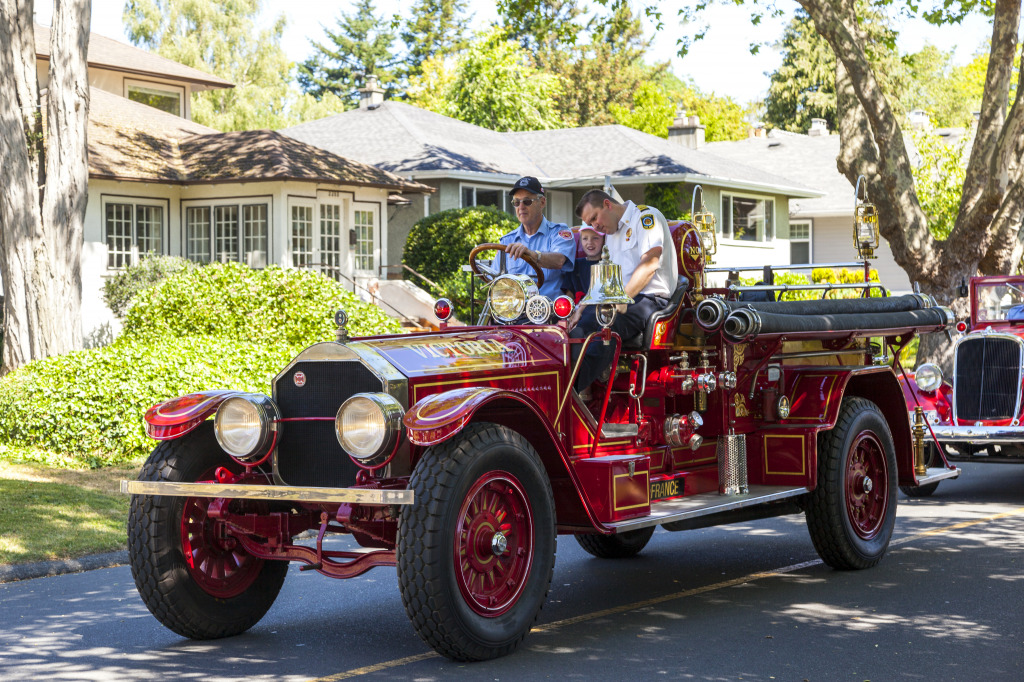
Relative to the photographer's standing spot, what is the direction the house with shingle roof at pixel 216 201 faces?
facing the viewer and to the right of the viewer

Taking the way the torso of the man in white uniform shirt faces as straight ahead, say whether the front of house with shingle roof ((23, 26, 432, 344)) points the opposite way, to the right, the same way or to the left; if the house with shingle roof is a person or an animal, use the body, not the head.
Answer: to the left

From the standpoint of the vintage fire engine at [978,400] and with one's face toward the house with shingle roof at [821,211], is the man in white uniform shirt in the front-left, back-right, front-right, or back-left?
back-left

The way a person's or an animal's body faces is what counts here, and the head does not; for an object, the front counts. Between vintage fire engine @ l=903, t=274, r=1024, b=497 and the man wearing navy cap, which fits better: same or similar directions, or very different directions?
same or similar directions

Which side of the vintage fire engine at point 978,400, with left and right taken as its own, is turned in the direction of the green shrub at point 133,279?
right

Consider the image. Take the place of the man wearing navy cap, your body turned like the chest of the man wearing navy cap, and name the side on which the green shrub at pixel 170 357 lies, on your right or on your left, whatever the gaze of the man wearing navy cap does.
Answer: on your right

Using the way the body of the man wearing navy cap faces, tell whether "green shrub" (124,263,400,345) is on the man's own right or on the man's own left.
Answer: on the man's own right

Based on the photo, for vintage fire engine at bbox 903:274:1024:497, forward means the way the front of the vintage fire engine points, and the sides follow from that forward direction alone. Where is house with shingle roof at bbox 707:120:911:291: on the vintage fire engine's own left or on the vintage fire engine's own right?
on the vintage fire engine's own right

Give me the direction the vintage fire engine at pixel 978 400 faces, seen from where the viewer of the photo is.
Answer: facing the viewer and to the left of the viewer

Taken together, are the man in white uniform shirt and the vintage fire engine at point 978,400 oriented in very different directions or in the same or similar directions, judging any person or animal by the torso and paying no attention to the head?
same or similar directions

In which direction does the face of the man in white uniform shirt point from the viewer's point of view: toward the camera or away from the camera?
toward the camera

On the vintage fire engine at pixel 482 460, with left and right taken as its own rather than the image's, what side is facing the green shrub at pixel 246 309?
right

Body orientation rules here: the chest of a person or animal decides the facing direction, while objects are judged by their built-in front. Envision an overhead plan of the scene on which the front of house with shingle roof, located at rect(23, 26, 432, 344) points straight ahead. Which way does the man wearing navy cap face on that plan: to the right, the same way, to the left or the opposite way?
to the right

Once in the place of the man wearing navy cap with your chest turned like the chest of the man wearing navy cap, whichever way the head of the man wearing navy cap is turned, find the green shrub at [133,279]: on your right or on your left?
on your right
